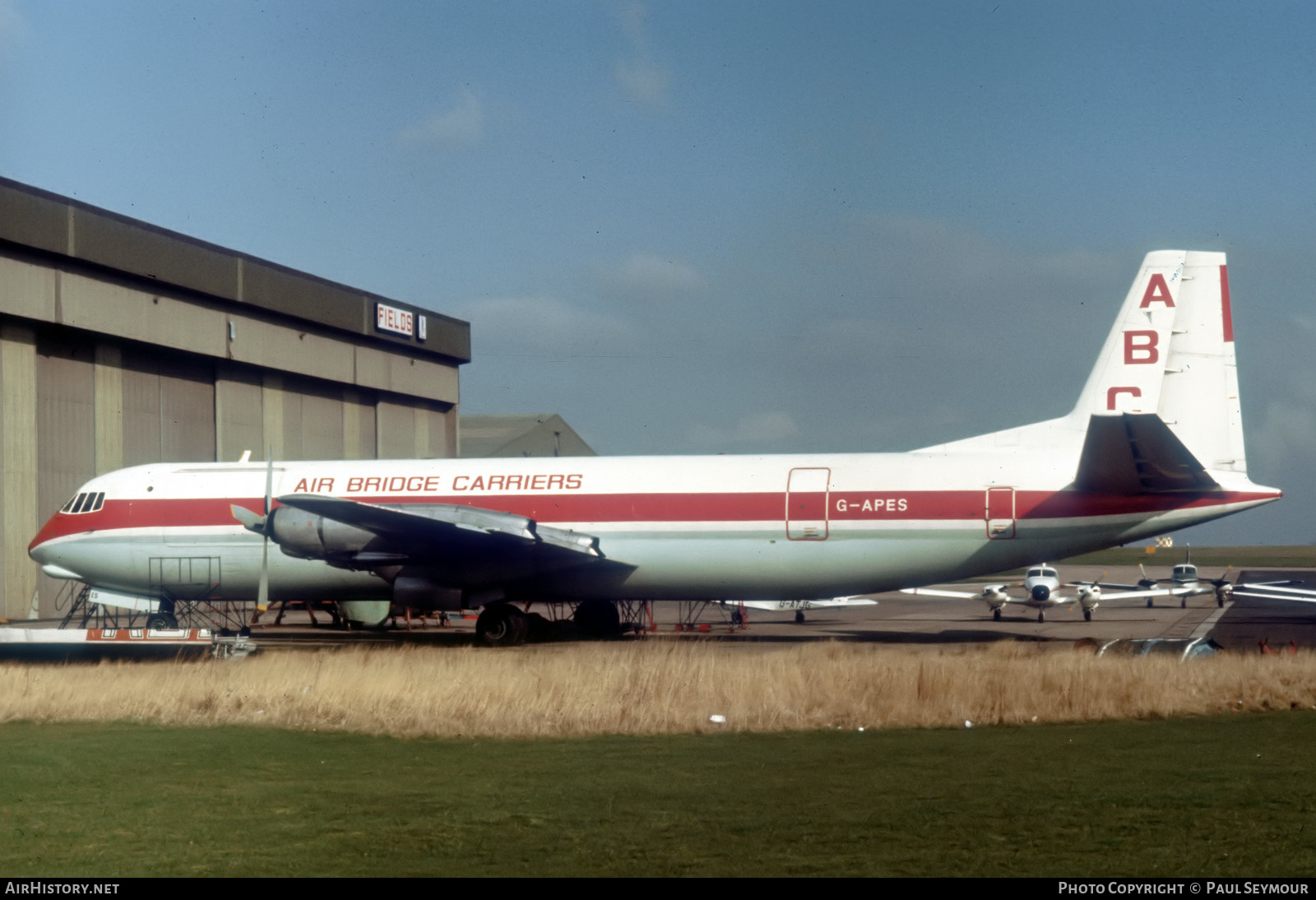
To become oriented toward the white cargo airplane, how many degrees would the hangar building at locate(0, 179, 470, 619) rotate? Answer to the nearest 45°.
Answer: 0° — it already faces it

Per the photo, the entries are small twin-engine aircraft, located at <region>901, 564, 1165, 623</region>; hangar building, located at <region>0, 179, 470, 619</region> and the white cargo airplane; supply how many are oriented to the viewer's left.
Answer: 1

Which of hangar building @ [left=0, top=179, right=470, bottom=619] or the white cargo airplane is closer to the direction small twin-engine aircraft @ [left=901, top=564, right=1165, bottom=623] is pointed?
the white cargo airplane

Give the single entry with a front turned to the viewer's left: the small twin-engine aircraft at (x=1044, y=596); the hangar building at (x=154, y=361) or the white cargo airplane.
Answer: the white cargo airplane

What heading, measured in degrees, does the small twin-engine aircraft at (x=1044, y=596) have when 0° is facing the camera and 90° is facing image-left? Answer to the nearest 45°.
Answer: approximately 0°

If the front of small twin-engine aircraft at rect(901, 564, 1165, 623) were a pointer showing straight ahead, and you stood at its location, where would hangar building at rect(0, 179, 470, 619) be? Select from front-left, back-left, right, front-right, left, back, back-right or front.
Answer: right

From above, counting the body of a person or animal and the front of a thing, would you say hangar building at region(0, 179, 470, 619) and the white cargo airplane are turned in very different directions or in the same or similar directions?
very different directions

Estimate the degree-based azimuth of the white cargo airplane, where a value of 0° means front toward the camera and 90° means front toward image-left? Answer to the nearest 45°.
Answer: approximately 90°

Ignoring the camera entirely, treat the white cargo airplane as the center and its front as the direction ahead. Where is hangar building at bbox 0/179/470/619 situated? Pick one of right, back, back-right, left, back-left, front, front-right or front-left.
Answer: front-right

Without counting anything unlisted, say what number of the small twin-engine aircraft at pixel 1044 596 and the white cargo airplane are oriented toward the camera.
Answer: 1

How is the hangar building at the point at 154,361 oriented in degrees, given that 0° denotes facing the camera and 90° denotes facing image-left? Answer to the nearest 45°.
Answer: approximately 315°

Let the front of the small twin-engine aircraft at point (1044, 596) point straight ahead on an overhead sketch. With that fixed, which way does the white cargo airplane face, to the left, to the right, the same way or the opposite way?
to the right

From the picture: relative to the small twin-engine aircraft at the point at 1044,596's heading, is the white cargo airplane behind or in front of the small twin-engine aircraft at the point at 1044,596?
in front
